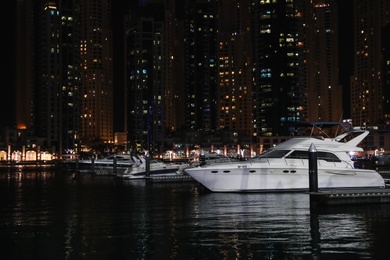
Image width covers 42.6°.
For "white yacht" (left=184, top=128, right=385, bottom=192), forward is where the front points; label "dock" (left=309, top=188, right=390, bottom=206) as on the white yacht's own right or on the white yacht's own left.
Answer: on the white yacht's own left

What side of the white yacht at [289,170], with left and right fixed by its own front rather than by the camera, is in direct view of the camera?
left
